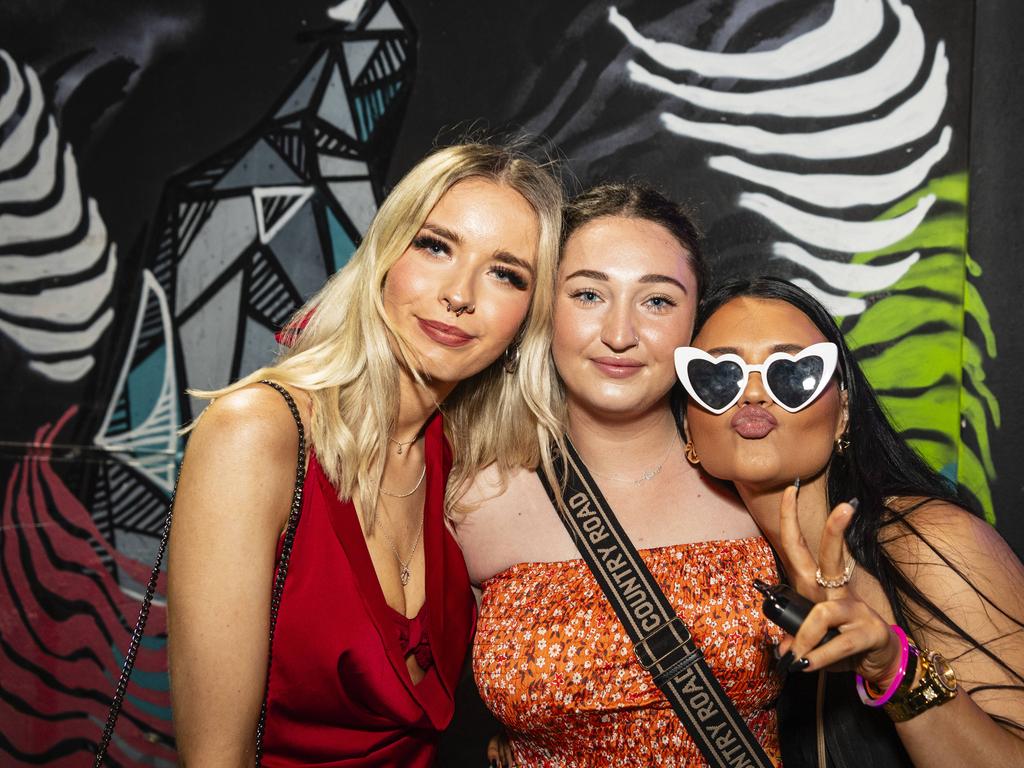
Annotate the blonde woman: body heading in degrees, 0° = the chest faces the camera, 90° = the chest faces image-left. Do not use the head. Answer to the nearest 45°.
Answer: approximately 315°

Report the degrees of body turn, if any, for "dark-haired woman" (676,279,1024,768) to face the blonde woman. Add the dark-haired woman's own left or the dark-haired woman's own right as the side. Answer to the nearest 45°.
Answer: approximately 45° to the dark-haired woman's own right

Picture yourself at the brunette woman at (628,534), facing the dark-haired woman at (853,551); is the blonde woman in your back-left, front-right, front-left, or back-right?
back-right

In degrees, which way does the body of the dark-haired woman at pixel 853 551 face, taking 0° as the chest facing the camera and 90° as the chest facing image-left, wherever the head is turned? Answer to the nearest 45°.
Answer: approximately 45°
